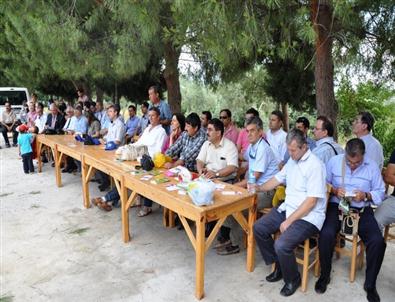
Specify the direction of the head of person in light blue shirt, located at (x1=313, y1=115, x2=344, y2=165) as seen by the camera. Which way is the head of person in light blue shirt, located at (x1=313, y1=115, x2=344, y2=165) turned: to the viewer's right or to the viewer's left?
to the viewer's left

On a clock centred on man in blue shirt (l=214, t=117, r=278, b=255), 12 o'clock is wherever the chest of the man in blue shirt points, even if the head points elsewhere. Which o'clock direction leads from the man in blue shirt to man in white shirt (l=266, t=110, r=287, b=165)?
The man in white shirt is roughly at 5 o'clock from the man in blue shirt.

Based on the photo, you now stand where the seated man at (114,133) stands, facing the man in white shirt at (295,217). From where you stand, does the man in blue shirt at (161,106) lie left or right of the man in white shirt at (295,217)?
left

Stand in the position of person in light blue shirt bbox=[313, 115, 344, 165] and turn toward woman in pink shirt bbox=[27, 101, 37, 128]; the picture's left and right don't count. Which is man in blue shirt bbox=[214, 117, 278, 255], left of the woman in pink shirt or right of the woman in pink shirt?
left

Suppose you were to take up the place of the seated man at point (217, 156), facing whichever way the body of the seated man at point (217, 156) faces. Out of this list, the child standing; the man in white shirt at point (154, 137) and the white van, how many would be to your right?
3

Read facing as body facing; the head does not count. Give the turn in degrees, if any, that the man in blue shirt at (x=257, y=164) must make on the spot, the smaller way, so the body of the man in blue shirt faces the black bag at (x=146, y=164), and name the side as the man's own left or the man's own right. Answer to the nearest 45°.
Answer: approximately 45° to the man's own right

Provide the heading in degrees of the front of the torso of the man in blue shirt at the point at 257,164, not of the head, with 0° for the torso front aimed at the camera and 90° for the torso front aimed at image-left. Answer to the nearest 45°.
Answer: approximately 45°

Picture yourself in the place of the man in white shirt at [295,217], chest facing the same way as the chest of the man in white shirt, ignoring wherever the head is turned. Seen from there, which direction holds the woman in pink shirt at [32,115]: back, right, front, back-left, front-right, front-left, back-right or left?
right

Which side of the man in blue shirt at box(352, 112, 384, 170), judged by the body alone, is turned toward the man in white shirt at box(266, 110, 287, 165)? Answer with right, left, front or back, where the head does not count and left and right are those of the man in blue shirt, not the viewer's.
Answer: front

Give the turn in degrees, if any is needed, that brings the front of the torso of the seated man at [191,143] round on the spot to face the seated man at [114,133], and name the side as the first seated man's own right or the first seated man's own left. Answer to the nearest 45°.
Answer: approximately 90° to the first seated man's own right

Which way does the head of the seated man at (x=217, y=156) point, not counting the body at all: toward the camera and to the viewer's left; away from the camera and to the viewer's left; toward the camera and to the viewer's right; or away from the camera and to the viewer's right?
toward the camera and to the viewer's left
